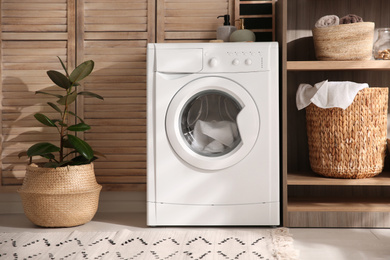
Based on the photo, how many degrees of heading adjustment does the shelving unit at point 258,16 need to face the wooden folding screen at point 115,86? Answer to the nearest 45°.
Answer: approximately 90° to its right

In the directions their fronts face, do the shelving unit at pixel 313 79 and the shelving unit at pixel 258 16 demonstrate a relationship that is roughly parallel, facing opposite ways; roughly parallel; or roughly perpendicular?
roughly parallel

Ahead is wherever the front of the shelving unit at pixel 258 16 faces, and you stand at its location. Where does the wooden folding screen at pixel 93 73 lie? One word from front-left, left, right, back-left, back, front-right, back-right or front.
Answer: right

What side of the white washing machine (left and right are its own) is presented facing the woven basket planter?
right

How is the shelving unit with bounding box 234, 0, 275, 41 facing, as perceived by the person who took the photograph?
facing the viewer

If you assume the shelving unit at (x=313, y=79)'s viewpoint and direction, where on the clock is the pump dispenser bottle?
The pump dispenser bottle is roughly at 2 o'clock from the shelving unit.

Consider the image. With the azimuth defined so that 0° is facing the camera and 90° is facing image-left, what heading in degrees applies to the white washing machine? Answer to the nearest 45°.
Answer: approximately 0°

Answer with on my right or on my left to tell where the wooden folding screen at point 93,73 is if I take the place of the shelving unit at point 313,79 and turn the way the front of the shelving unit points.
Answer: on my right

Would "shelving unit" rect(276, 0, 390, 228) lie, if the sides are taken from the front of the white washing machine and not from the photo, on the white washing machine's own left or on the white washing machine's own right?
on the white washing machine's own left

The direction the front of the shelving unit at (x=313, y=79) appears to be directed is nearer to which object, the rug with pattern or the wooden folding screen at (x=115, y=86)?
the rug with pattern
